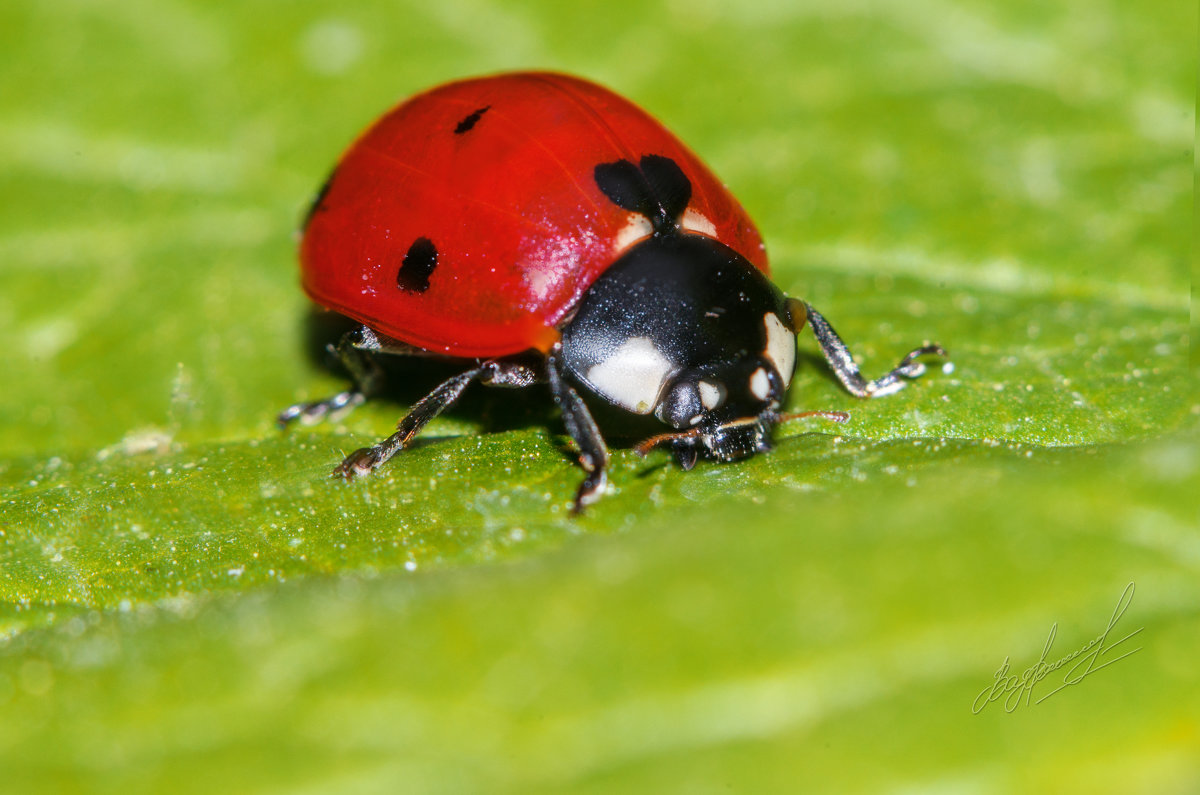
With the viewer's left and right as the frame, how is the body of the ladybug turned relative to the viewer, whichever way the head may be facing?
facing the viewer and to the right of the viewer
